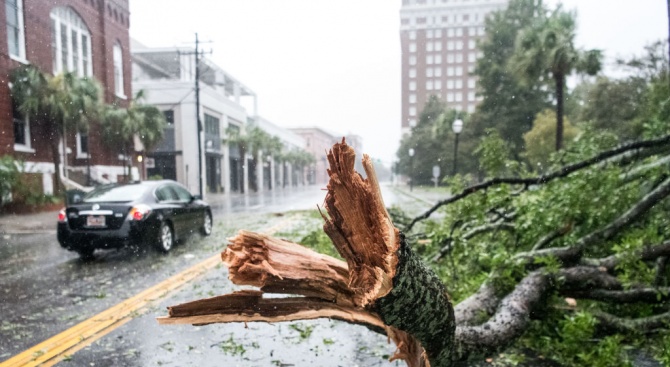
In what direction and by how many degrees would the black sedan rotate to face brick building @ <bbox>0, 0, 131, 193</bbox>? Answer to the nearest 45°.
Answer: approximately 45° to its left

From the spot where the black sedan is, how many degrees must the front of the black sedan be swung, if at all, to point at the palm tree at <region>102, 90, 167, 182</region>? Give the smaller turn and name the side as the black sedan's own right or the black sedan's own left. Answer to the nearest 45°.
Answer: approximately 45° to the black sedan's own left

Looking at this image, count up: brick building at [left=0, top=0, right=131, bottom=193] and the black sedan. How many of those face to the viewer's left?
0

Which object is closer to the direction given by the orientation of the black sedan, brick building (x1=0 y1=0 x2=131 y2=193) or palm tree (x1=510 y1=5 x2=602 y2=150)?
the palm tree

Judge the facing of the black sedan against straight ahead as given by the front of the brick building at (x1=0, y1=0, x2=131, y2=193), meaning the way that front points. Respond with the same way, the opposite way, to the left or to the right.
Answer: to the left

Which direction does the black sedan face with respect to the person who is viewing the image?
facing away from the viewer and to the right of the viewer

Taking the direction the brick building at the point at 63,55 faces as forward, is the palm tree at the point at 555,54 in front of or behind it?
in front
